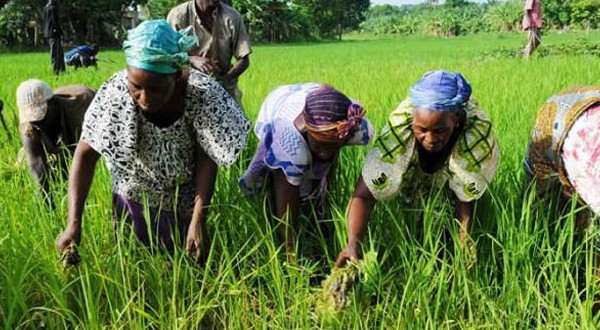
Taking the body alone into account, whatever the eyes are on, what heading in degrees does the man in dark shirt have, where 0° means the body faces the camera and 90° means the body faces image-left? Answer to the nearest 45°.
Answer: approximately 45°

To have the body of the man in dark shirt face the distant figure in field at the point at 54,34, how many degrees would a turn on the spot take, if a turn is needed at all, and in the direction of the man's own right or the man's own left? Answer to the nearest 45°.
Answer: approximately 135° to the man's own right

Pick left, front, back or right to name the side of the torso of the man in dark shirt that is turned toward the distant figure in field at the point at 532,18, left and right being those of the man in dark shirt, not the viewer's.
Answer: back

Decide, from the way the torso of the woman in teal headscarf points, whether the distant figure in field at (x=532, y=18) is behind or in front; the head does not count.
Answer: behind

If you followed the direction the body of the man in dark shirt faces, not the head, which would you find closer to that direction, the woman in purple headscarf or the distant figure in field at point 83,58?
the woman in purple headscarf

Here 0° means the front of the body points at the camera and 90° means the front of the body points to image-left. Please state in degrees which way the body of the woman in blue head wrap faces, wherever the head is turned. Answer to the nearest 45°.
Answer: approximately 0°

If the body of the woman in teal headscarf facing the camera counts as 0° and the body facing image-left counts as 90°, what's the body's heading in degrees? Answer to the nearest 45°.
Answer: approximately 0°

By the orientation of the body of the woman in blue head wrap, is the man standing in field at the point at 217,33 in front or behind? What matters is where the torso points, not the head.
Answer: behind

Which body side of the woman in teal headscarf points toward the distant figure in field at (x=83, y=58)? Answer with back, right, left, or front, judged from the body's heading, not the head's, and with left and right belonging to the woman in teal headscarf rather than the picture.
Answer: back

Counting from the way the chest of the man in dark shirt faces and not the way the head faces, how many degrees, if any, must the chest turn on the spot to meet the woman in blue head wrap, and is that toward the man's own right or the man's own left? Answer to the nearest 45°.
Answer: approximately 90° to the man's own left

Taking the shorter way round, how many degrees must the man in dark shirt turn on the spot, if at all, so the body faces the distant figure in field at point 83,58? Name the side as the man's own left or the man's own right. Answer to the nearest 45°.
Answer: approximately 135° to the man's own right
